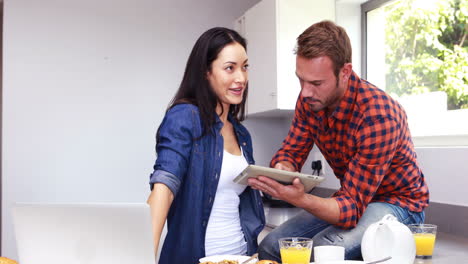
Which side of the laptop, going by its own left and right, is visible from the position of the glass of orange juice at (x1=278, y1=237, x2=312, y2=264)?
right

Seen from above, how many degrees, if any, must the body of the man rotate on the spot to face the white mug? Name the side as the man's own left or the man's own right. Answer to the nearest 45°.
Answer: approximately 45° to the man's own left

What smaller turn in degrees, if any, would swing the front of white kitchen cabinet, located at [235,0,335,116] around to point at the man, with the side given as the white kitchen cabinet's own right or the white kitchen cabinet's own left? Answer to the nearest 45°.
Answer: approximately 45° to the white kitchen cabinet's own left

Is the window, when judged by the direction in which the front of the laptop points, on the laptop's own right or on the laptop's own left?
on the laptop's own right

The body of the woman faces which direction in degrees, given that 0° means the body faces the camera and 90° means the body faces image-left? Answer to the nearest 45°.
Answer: approximately 315°

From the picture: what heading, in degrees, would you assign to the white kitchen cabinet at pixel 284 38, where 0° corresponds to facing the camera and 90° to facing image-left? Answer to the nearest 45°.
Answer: approximately 45°

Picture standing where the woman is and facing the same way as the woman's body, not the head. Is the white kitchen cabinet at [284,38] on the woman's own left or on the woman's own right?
on the woman's own left

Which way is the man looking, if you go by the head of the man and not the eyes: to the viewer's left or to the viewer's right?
to the viewer's left

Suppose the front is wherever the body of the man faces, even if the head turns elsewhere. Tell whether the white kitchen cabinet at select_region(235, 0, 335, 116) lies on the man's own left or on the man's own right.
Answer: on the man's own right

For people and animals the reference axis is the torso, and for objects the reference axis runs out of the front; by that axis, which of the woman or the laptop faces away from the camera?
the laptop

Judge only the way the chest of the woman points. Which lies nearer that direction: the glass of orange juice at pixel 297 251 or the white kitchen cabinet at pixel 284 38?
the glass of orange juice

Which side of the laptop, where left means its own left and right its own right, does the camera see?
back
